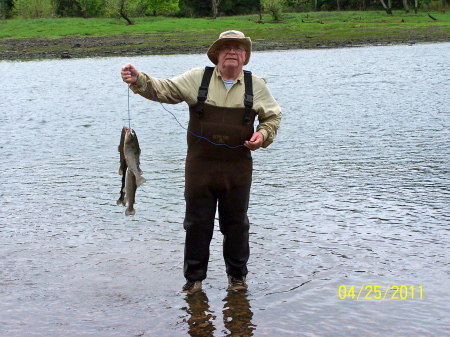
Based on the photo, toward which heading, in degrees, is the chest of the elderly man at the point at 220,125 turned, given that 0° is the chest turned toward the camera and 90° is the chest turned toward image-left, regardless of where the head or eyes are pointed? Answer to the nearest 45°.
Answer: approximately 0°
